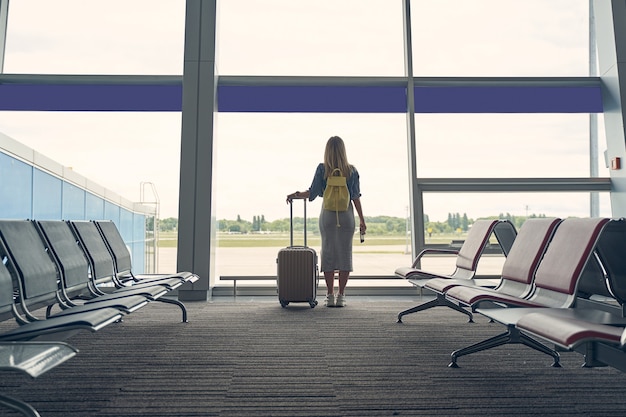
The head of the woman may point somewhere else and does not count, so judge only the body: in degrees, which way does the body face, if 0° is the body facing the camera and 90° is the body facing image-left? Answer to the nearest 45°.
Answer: approximately 180°

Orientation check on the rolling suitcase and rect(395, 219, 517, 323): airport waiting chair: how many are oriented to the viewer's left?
1

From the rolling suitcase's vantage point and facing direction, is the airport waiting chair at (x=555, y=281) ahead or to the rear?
ahead

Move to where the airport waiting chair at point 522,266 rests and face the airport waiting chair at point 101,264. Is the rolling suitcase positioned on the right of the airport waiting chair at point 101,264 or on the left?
right

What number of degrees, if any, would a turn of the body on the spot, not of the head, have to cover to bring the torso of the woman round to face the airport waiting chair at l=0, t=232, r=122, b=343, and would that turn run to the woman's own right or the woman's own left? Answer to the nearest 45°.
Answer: approximately 135° to the woman's own left

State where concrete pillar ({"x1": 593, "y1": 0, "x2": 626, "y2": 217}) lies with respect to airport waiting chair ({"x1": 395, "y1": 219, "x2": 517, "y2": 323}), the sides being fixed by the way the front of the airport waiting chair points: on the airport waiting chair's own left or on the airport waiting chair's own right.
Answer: on the airport waiting chair's own right

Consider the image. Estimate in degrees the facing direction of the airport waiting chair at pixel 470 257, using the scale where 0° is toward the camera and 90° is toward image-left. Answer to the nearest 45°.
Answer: approximately 90°

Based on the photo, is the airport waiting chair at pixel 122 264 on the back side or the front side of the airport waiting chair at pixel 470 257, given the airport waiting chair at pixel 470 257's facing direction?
on the front side

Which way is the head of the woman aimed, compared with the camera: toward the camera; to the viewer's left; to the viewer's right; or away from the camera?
away from the camera

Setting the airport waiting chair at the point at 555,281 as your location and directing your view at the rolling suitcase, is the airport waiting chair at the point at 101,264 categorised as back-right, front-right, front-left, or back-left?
front-left

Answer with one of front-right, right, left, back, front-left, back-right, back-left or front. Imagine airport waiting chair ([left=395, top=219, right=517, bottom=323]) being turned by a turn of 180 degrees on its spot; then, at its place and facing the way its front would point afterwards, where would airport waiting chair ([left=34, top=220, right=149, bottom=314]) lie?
back-right

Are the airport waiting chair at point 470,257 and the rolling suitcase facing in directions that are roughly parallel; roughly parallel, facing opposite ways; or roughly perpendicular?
roughly perpendicular

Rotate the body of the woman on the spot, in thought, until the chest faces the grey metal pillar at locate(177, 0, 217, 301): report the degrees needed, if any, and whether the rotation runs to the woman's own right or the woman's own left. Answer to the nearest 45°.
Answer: approximately 90° to the woman's own left

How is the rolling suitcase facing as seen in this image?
toward the camera

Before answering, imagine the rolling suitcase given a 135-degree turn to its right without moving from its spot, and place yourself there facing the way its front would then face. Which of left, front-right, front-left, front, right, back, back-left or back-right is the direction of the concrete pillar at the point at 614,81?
back-right
